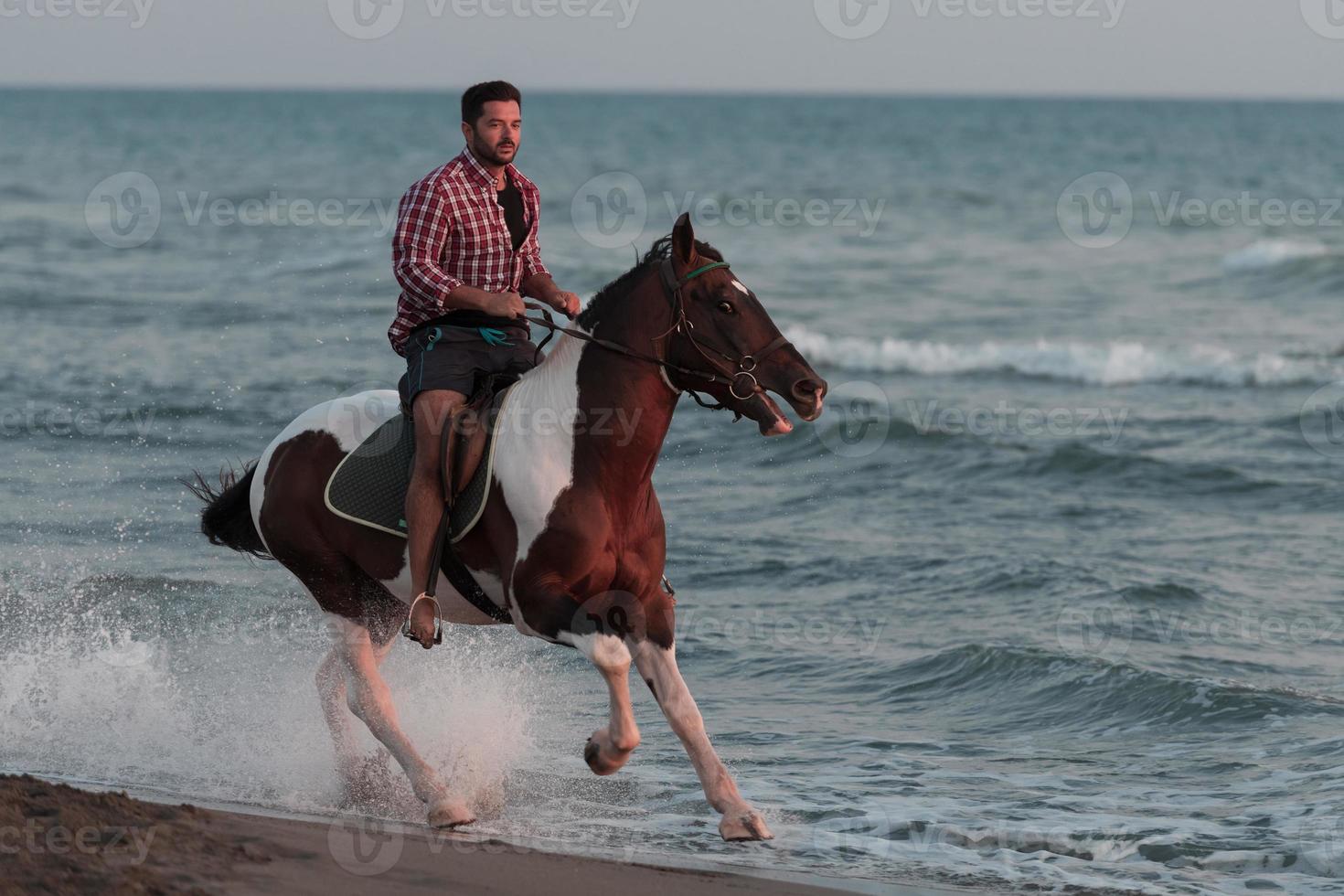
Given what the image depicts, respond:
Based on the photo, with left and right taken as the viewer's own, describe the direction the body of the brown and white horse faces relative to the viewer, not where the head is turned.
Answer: facing the viewer and to the right of the viewer

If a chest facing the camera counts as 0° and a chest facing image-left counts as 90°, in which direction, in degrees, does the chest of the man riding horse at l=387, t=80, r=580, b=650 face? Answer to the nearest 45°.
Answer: approximately 315°

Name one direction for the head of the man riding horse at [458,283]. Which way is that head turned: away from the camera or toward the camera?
toward the camera
